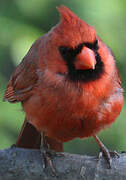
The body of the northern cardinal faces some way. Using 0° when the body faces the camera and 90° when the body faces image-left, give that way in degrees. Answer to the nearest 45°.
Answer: approximately 315°
